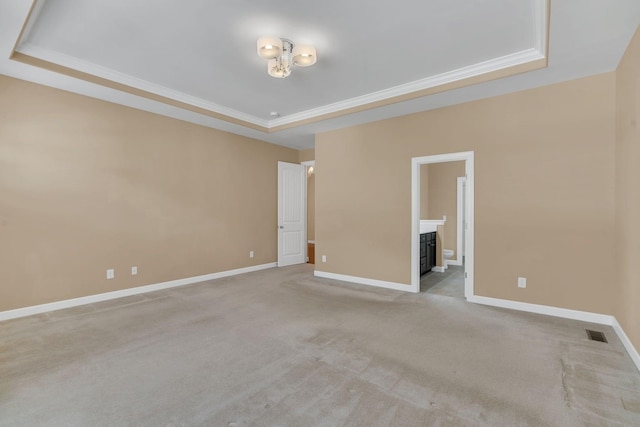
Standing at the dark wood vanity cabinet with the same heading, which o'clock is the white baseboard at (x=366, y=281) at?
The white baseboard is roughly at 3 o'clock from the dark wood vanity cabinet.

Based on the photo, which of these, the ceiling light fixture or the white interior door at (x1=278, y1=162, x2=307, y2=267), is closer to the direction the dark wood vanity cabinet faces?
the ceiling light fixture

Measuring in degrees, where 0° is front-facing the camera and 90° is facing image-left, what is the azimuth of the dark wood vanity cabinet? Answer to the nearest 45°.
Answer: approximately 315°

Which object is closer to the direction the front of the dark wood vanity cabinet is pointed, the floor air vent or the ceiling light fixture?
the floor air vent

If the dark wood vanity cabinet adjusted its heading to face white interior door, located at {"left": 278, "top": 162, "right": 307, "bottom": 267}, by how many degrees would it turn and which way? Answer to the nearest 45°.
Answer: approximately 135° to its right

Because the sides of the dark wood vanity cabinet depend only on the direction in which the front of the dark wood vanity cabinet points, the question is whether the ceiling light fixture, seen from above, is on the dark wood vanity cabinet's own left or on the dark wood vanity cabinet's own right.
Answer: on the dark wood vanity cabinet's own right

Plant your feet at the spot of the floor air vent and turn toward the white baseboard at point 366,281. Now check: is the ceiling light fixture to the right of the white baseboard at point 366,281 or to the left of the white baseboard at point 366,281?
left
